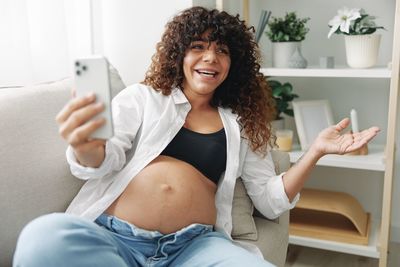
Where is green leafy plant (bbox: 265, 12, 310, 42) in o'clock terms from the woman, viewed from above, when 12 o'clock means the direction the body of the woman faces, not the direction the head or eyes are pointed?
The green leafy plant is roughly at 7 o'clock from the woman.

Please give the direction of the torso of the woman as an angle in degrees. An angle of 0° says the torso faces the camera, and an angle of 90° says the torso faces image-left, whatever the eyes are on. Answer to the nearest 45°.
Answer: approximately 0°

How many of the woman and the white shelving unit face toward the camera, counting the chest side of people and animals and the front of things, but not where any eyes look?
2

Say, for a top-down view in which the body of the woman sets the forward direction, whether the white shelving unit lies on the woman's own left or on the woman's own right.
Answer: on the woman's own left

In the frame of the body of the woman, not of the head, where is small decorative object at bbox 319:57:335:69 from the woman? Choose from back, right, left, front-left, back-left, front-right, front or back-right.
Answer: back-left

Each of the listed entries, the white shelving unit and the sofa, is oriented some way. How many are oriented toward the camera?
2

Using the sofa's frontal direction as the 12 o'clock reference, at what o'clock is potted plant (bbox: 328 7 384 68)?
The potted plant is roughly at 8 o'clock from the sofa.

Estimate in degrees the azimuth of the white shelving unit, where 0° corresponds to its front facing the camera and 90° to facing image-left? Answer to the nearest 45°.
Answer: approximately 0°

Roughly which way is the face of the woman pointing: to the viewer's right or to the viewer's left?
to the viewer's left
